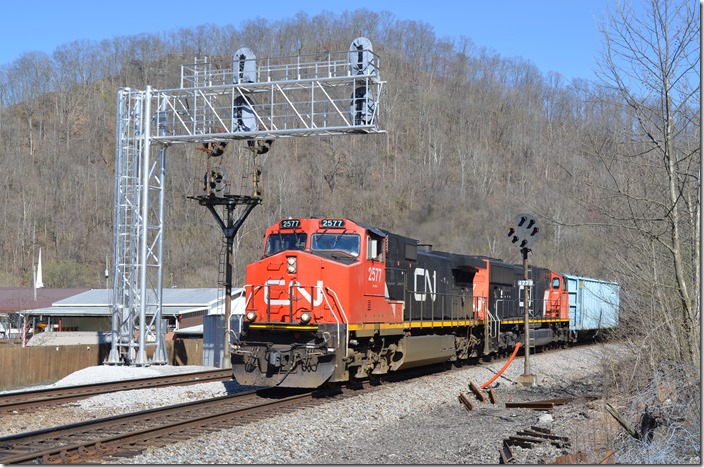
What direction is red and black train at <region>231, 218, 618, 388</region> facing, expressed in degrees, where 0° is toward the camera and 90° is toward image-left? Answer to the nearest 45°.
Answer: approximately 45°

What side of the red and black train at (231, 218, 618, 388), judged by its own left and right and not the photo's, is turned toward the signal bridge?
front

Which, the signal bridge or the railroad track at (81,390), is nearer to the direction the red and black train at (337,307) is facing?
the railroad track

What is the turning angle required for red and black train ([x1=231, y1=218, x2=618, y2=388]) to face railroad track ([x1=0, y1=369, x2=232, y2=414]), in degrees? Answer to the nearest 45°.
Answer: approximately 45° to its right
